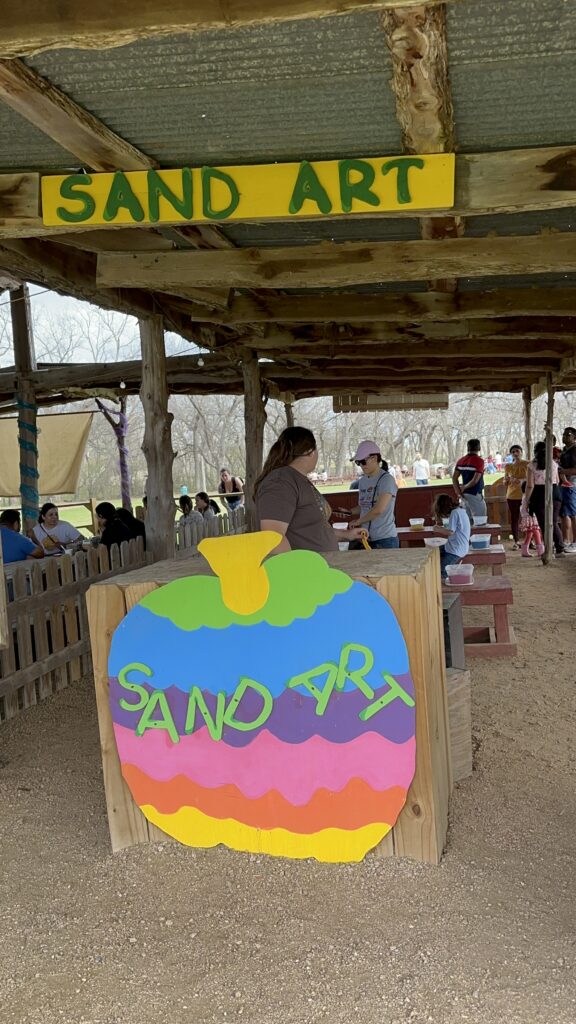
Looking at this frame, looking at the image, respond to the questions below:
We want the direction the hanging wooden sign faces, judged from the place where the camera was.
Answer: facing the viewer

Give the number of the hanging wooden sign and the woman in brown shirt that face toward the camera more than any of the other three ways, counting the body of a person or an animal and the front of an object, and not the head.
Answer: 1

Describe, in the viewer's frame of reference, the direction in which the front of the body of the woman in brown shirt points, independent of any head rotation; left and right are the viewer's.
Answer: facing to the right of the viewer

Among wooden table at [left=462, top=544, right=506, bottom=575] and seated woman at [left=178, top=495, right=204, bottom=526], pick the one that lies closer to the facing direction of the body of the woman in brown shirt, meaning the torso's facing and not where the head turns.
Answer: the wooden table

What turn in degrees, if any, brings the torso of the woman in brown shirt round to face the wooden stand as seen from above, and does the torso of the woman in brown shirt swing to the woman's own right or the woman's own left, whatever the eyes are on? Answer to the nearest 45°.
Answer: approximately 45° to the woman's own right

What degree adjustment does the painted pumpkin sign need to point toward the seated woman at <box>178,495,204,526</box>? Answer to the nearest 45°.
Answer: approximately 180°

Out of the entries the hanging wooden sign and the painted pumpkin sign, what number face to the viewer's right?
0
